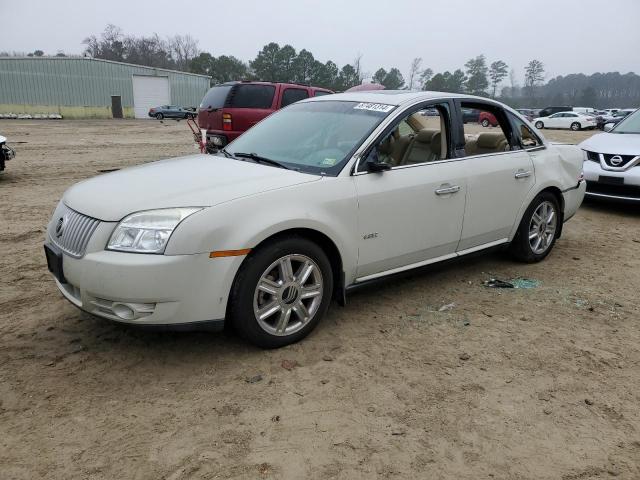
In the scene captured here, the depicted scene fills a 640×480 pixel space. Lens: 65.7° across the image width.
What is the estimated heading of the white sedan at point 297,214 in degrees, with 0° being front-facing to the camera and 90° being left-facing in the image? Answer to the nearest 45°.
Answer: approximately 45°

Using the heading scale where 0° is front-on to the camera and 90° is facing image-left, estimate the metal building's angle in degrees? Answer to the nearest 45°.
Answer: approximately 0°

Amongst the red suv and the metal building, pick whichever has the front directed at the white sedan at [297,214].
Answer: the metal building

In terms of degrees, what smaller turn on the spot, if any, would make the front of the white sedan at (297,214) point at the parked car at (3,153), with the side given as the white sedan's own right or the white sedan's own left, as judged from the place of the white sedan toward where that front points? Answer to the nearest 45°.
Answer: approximately 90° to the white sedan's own right

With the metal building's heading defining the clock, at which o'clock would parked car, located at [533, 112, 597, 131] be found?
The parked car is roughly at 10 o'clock from the metal building.

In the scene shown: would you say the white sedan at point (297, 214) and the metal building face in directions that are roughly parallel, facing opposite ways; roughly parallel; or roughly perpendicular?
roughly perpendicular

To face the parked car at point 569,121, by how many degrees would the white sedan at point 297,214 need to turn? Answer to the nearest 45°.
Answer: approximately 180°

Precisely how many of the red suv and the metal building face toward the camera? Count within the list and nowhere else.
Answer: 1

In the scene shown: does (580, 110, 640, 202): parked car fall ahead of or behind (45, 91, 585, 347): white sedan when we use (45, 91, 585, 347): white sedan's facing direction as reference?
behind

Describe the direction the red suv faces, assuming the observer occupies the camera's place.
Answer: facing away from the viewer and to the right of the viewer
